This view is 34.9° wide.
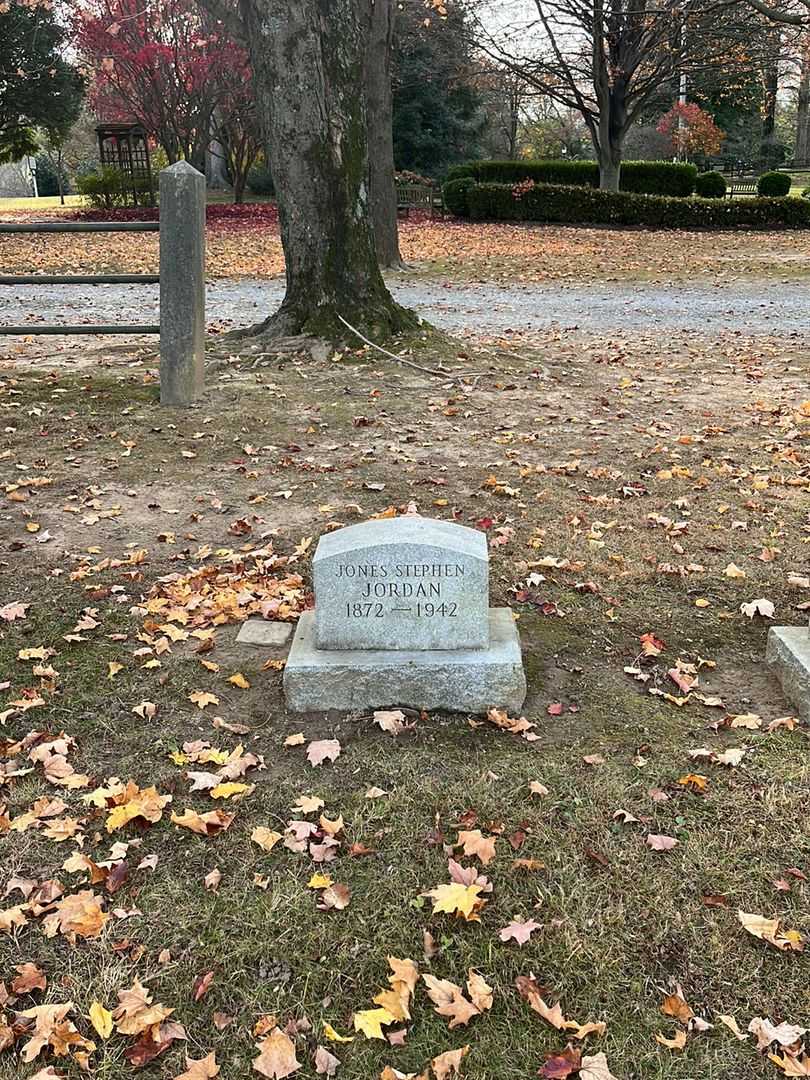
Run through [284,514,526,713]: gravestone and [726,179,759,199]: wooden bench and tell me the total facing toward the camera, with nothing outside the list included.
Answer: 2

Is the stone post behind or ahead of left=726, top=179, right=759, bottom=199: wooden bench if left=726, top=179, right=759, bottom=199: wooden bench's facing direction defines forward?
ahead

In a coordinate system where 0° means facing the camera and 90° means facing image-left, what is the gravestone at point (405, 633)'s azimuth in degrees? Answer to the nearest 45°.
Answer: approximately 0°

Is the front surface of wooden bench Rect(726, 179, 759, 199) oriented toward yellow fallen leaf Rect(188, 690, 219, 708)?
yes

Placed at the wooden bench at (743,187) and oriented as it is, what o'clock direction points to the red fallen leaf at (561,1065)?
The red fallen leaf is roughly at 12 o'clock from the wooden bench.

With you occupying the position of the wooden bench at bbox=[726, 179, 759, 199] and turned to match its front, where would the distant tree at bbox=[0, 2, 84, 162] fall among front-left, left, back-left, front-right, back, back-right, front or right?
front-right

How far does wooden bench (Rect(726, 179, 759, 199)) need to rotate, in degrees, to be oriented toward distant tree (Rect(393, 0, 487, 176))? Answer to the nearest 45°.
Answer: approximately 45° to its right

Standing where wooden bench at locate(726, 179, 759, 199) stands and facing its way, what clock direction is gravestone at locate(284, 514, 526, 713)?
The gravestone is roughly at 12 o'clock from the wooden bench.

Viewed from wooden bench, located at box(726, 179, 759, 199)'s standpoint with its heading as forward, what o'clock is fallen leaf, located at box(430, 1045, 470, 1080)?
The fallen leaf is roughly at 12 o'clock from the wooden bench.

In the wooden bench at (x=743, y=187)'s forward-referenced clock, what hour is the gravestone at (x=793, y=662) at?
The gravestone is roughly at 12 o'clock from the wooden bench.

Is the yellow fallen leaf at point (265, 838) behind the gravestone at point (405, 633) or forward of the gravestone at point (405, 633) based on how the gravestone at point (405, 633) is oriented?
forward

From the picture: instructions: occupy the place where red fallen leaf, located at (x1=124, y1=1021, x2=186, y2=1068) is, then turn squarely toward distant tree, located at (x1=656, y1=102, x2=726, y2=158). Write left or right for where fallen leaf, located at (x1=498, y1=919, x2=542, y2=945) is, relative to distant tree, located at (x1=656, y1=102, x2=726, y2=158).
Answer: right

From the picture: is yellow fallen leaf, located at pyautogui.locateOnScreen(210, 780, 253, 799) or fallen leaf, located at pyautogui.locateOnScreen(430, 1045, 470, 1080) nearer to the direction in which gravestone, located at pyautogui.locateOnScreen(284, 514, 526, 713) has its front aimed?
the fallen leaf
